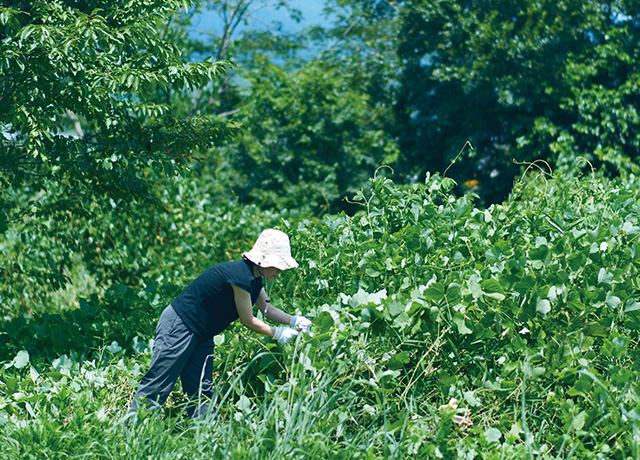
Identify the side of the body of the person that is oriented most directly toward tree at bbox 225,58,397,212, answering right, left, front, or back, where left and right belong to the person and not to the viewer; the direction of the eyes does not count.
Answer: left

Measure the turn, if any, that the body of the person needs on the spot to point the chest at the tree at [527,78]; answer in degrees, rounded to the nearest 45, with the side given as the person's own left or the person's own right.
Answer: approximately 45° to the person's own left

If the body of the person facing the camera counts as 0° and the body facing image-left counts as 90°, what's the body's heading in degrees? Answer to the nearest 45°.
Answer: approximately 270°

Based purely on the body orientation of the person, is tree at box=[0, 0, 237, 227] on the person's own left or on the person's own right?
on the person's own left
